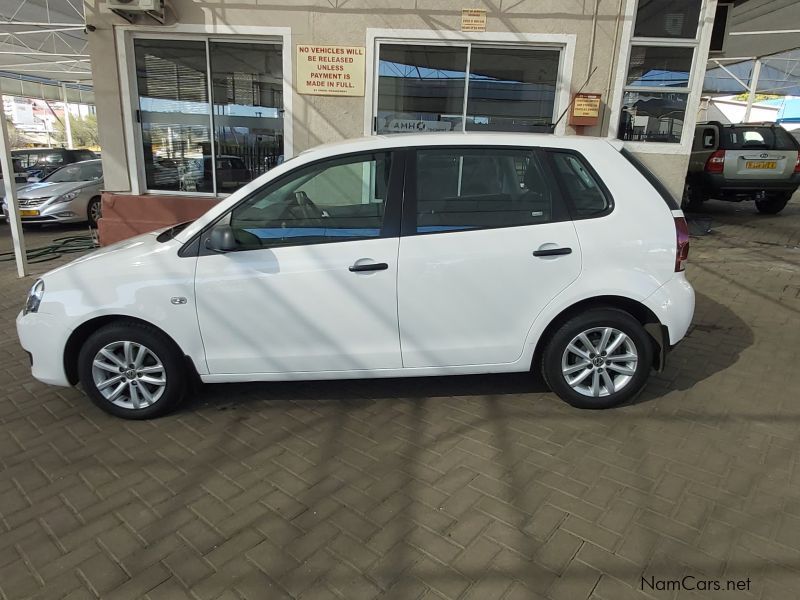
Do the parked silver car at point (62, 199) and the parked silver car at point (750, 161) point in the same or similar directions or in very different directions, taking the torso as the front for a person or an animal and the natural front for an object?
very different directions

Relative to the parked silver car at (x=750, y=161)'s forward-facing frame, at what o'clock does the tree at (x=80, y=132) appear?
The tree is roughly at 11 o'clock from the parked silver car.

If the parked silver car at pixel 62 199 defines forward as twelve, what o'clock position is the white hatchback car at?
The white hatchback car is roughly at 10 o'clock from the parked silver car.

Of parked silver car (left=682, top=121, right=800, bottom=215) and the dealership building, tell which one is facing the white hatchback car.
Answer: the dealership building

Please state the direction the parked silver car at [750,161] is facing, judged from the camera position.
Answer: facing away from the viewer and to the left of the viewer

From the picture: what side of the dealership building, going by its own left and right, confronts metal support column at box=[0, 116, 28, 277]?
right

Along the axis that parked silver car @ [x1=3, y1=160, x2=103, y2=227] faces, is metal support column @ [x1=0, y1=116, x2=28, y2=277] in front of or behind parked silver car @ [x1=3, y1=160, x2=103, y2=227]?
in front

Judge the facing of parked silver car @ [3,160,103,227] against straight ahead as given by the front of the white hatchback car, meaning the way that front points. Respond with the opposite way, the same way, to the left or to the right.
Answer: to the left

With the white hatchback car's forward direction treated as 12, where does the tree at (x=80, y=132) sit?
The tree is roughly at 2 o'clock from the white hatchback car.

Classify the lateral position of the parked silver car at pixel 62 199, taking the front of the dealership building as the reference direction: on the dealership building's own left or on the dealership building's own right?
on the dealership building's own right

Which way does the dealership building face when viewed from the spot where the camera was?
facing the viewer

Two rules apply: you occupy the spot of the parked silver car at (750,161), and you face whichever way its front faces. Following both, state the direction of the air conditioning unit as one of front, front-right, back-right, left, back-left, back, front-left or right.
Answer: left

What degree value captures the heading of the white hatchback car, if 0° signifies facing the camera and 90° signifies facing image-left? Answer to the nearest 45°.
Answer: approximately 90°
